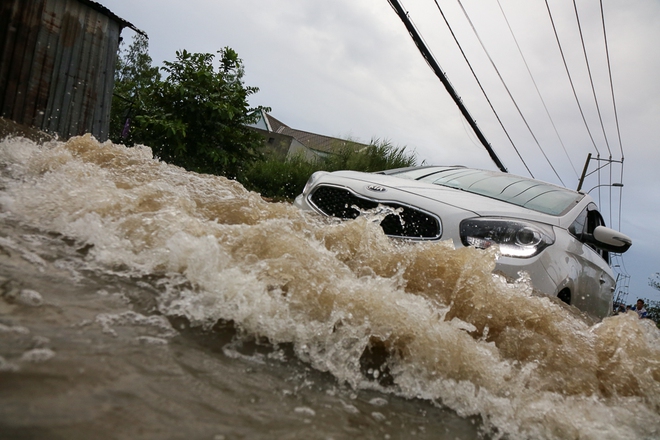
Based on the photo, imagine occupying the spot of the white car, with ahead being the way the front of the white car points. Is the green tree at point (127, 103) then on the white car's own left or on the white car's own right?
on the white car's own right

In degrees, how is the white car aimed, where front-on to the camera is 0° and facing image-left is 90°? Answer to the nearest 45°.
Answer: approximately 45°

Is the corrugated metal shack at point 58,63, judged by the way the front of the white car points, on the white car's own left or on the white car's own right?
on the white car's own right

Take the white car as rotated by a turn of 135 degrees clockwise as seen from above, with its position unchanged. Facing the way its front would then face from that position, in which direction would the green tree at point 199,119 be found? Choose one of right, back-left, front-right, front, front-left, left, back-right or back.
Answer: front-left
